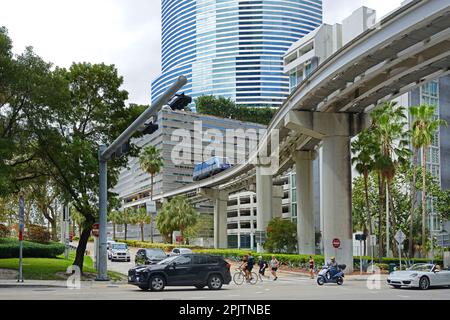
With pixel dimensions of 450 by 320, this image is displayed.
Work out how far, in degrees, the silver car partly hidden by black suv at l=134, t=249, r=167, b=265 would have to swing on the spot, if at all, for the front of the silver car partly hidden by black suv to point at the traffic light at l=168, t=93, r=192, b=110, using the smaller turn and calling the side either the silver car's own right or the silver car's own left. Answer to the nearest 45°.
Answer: approximately 45° to the silver car's own left

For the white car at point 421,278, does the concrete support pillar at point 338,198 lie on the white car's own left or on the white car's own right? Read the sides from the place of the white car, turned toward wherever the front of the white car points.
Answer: on the white car's own right

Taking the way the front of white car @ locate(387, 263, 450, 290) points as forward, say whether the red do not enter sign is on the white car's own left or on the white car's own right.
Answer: on the white car's own right

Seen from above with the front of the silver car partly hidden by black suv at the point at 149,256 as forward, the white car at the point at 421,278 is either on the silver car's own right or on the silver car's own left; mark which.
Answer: on the silver car's own left

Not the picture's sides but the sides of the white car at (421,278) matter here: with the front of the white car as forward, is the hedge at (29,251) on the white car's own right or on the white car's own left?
on the white car's own right

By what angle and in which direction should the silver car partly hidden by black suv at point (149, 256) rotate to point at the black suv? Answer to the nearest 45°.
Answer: approximately 45° to its left

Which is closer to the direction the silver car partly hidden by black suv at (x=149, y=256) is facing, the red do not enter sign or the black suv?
the black suv

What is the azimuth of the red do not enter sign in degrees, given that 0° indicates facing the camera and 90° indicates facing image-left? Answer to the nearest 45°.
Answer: approximately 0°

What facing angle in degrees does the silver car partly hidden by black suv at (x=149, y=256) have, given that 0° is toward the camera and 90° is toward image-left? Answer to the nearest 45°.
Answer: approximately 45°
